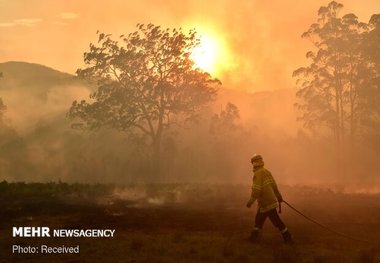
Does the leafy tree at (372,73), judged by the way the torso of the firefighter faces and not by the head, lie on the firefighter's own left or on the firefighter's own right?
on the firefighter's own right

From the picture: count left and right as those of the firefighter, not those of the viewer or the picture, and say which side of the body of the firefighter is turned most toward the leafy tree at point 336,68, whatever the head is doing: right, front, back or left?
right

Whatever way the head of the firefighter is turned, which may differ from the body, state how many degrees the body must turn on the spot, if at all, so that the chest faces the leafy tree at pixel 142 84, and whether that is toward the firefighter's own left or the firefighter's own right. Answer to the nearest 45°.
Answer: approximately 90° to the firefighter's own right

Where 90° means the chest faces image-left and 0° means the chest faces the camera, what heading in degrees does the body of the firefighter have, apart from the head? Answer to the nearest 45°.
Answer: approximately 90°
